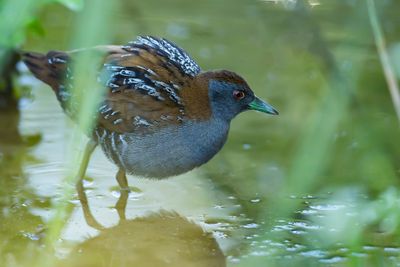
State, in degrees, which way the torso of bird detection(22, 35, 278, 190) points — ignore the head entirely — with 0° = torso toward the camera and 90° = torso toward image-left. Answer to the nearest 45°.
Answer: approximately 270°
